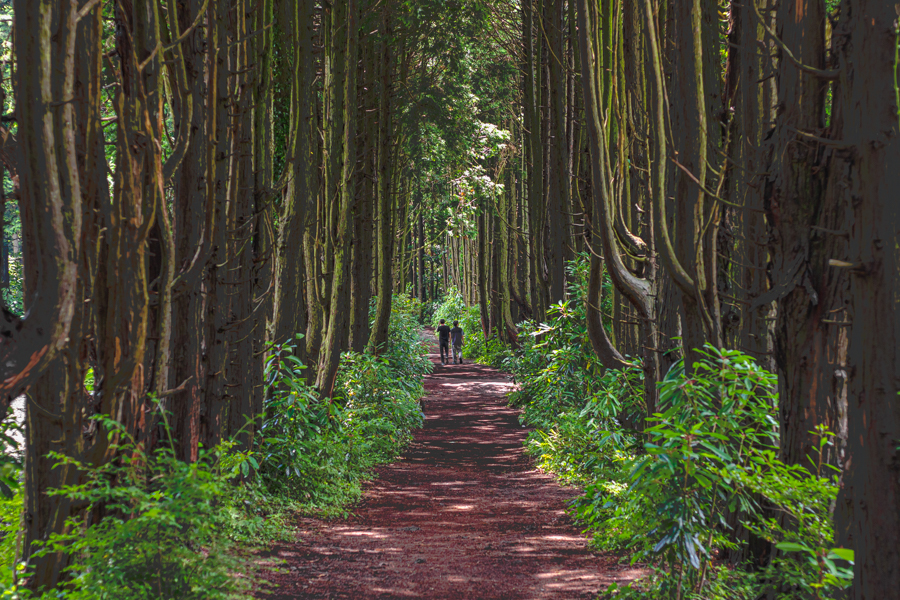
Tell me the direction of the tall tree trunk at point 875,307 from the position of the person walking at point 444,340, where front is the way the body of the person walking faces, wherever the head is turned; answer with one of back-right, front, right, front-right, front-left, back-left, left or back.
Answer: back

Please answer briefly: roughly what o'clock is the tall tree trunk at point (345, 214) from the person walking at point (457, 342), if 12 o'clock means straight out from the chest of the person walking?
The tall tree trunk is roughly at 6 o'clock from the person walking.

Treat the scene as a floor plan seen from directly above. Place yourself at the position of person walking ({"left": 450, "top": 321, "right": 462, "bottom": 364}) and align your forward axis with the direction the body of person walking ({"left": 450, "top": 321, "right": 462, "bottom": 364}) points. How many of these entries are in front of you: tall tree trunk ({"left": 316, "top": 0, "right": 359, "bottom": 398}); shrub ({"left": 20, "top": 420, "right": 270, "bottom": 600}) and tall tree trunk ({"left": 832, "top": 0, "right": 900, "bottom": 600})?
0

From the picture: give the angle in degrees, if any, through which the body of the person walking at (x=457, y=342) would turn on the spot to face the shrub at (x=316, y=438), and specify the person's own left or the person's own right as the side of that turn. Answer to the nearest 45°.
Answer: approximately 180°

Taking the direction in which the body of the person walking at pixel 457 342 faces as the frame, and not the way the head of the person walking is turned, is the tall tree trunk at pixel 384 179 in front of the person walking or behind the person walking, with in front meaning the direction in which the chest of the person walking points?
behind

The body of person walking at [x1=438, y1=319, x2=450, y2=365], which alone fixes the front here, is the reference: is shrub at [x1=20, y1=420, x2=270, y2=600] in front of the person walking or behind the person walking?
behind

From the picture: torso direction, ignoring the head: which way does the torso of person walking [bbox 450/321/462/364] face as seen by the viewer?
away from the camera

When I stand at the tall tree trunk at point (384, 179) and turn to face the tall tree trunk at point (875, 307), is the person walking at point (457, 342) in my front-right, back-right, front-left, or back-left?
back-left

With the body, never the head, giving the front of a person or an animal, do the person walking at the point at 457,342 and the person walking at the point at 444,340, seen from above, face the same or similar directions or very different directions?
same or similar directions

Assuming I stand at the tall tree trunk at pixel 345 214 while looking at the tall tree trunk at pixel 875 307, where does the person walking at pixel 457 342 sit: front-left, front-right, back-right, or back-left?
back-left

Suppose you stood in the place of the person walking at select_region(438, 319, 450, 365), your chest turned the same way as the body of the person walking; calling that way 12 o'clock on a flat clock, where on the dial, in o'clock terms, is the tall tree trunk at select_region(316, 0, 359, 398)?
The tall tree trunk is roughly at 6 o'clock from the person walking.

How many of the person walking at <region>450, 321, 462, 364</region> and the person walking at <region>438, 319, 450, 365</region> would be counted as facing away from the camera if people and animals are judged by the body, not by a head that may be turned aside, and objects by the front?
2

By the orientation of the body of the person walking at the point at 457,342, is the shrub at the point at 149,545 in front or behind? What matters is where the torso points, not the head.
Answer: behind

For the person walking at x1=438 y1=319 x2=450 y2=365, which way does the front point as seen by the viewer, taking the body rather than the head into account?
away from the camera
